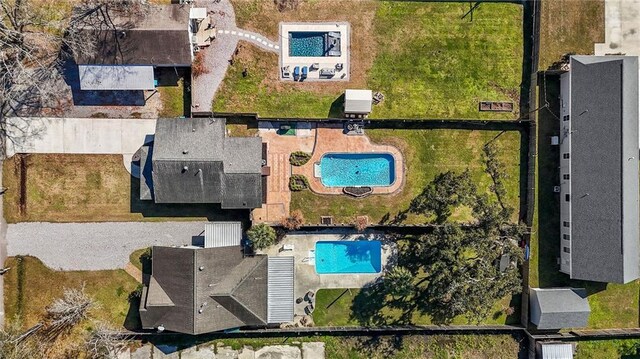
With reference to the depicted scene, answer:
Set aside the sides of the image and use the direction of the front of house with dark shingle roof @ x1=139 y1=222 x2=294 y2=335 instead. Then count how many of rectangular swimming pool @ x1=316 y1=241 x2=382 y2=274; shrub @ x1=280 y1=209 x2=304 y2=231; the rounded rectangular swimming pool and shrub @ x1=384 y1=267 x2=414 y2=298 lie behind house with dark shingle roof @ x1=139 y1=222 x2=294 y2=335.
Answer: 4

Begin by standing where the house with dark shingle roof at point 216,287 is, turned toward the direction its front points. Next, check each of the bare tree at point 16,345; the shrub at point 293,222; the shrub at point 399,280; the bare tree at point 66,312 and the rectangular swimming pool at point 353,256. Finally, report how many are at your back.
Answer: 3

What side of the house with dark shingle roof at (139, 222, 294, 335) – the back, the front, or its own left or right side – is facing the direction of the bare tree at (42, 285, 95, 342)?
front

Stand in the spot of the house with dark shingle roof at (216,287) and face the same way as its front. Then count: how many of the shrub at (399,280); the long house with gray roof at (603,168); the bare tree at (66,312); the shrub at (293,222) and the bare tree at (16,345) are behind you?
3

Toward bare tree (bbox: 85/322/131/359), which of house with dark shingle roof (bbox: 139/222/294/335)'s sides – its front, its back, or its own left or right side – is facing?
front

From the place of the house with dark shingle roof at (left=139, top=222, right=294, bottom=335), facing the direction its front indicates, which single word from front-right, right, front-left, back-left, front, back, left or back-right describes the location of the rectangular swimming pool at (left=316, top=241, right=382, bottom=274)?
back

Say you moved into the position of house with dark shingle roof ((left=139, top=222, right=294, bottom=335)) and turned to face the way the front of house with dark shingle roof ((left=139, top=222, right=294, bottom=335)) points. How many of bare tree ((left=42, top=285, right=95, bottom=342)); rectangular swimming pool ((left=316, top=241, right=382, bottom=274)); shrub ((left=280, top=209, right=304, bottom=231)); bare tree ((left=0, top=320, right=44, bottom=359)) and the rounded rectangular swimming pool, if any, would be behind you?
3

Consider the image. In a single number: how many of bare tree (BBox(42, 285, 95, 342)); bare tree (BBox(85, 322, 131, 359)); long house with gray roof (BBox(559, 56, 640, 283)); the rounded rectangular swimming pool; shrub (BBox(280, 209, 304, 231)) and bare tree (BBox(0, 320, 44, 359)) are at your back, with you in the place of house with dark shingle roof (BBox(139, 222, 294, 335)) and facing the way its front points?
3

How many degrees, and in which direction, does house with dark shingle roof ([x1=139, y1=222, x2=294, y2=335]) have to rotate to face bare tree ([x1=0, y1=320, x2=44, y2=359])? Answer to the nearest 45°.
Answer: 0° — it already faces it

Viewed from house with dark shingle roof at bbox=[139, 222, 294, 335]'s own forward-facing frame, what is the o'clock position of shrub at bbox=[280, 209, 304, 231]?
The shrub is roughly at 6 o'clock from the house with dark shingle roof.

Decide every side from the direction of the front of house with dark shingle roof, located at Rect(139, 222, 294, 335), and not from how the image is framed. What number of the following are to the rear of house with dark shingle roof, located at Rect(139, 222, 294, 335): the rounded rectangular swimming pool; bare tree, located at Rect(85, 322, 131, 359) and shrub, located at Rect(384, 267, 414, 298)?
2

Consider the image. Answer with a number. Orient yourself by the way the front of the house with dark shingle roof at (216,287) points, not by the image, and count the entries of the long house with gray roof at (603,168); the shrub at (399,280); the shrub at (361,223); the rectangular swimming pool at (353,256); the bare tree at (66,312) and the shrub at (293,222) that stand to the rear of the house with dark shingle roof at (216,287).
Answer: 5

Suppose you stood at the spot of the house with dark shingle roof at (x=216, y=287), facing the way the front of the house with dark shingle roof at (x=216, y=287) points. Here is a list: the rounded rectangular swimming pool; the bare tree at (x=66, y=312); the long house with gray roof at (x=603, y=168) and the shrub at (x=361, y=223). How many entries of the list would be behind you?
3

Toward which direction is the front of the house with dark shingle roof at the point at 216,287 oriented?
to the viewer's left
